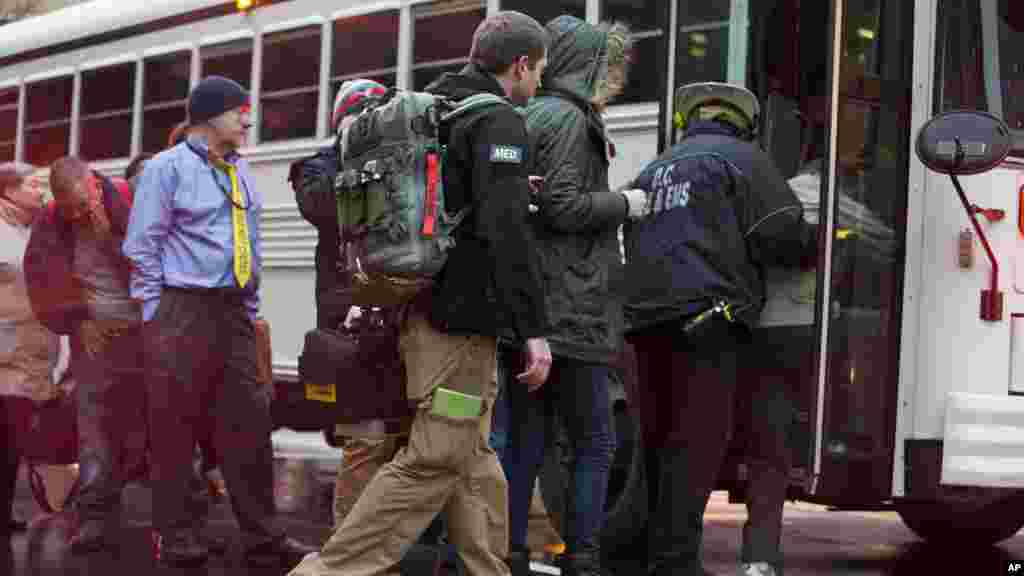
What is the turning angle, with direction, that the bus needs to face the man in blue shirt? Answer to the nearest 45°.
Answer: approximately 135° to its right

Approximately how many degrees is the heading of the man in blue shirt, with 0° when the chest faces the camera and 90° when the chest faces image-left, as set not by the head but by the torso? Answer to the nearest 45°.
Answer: approximately 315°

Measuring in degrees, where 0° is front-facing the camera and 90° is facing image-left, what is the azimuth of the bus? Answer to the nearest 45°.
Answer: approximately 315°
